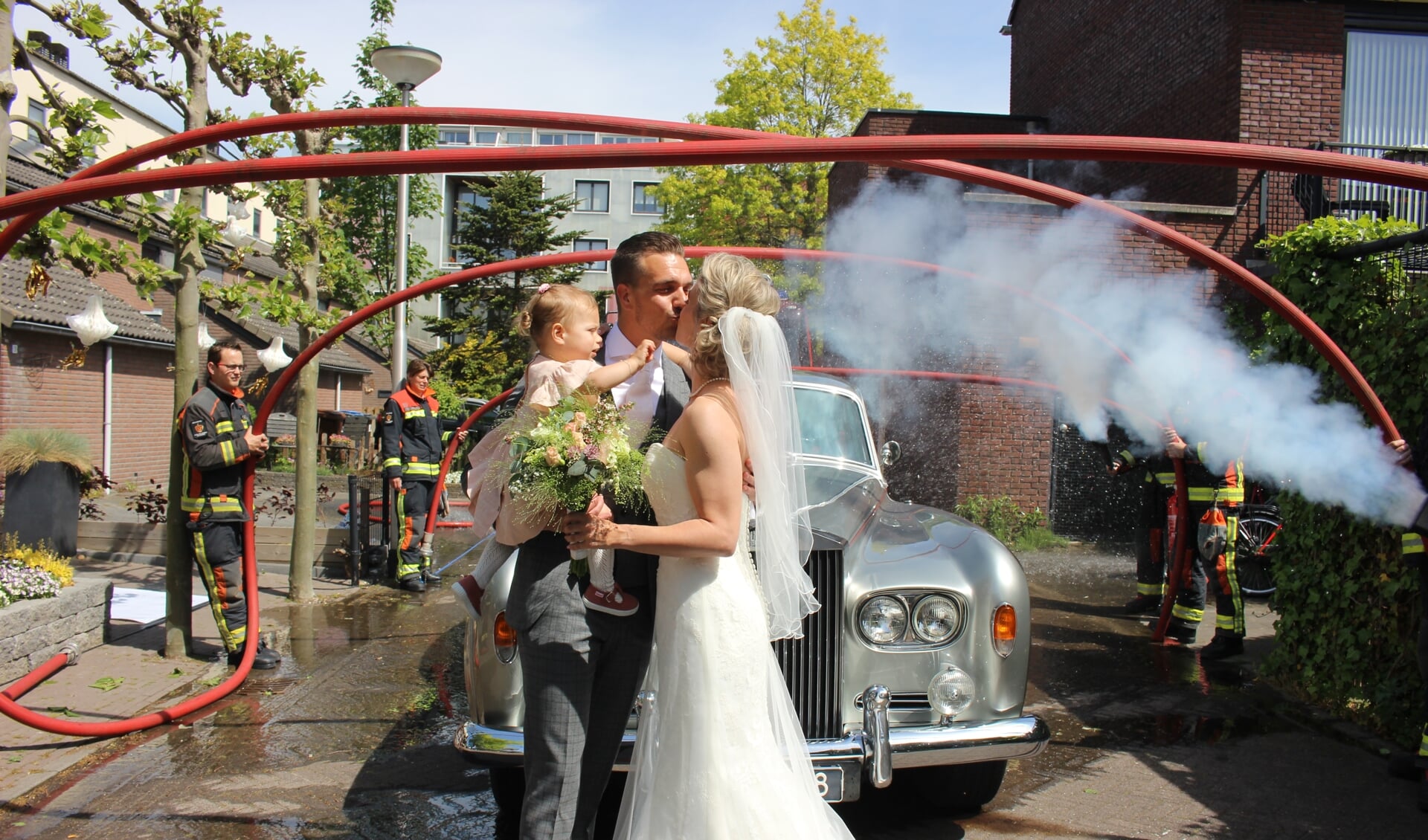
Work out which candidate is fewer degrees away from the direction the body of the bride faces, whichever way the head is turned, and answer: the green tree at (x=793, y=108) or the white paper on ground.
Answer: the white paper on ground

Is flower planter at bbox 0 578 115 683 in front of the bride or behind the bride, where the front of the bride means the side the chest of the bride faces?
in front

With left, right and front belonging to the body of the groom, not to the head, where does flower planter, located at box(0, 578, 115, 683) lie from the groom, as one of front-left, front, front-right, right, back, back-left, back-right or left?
back

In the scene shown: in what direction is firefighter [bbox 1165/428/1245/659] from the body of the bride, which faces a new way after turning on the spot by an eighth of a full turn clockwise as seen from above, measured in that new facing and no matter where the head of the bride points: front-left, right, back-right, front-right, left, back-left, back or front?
right

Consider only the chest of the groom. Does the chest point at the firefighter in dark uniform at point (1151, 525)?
no

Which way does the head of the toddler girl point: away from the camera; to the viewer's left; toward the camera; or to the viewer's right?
to the viewer's right

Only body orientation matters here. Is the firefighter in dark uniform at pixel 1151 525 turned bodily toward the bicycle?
no

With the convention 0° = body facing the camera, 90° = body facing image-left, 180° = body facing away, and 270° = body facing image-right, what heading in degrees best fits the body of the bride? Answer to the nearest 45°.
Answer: approximately 90°

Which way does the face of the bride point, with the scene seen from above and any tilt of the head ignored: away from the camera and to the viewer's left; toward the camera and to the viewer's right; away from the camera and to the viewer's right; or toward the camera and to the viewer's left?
away from the camera and to the viewer's left

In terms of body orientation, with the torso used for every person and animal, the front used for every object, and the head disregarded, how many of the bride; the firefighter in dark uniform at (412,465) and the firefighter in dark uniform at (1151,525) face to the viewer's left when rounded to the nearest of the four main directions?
2

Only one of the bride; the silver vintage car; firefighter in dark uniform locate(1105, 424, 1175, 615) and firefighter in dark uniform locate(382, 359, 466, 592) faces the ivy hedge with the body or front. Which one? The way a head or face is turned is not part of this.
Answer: firefighter in dark uniform locate(382, 359, 466, 592)

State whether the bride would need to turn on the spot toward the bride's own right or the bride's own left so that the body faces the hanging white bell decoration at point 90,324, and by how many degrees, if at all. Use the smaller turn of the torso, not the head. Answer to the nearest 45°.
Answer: approximately 45° to the bride's own right

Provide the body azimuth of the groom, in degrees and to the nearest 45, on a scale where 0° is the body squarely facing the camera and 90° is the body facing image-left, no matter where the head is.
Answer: approximately 315°

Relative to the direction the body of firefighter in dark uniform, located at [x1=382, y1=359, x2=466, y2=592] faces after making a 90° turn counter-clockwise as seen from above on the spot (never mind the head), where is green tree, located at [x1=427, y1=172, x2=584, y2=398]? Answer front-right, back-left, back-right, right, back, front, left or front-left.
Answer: front-left

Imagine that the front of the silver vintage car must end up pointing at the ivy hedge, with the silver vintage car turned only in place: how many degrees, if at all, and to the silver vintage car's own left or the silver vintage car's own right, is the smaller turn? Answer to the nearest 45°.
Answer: approximately 135° to the silver vintage car's own left

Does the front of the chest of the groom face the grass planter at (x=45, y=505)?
no
